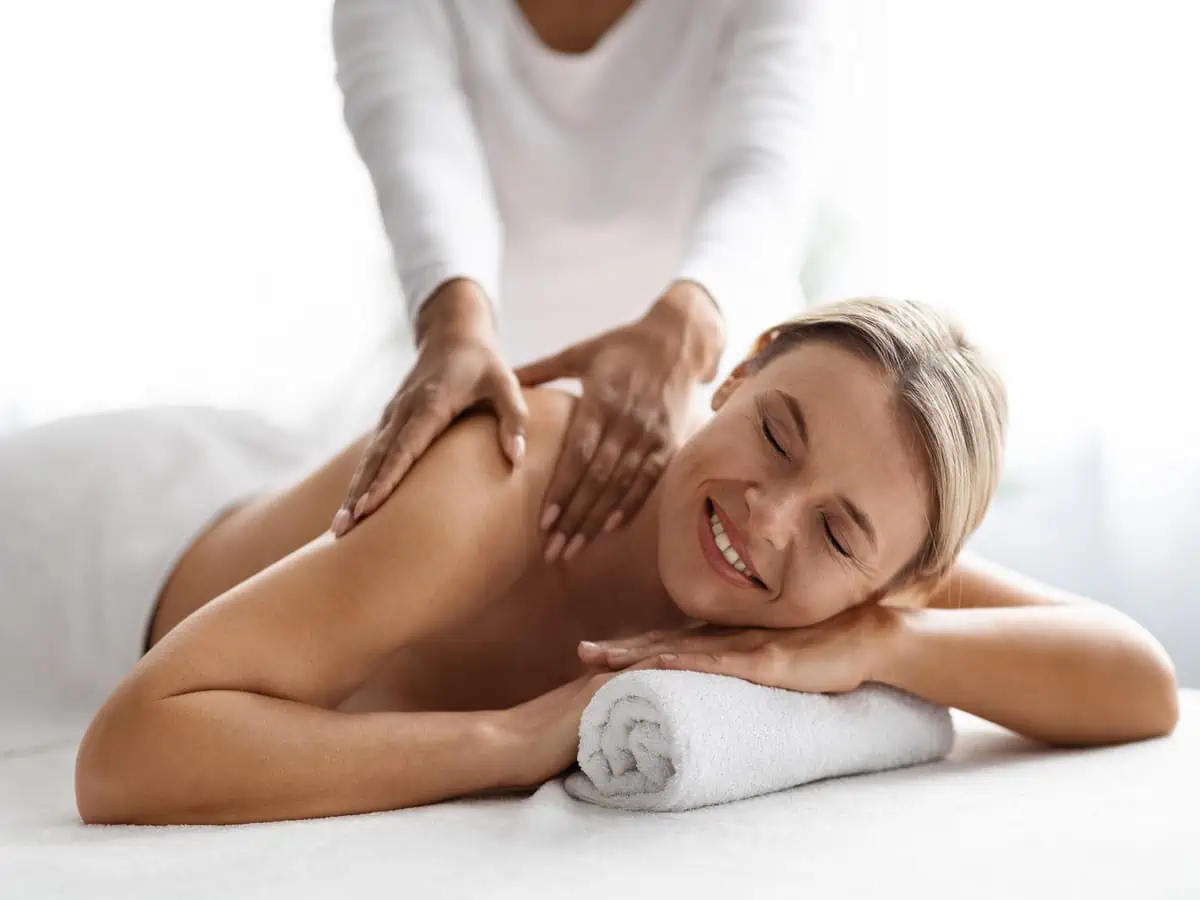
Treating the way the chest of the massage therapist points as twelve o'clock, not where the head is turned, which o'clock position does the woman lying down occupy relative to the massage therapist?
The woman lying down is roughly at 12 o'clock from the massage therapist.

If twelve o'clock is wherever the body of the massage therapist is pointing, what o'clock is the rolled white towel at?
The rolled white towel is roughly at 12 o'clock from the massage therapist.

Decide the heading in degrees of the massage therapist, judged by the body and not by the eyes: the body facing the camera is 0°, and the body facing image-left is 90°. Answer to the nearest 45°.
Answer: approximately 0°
